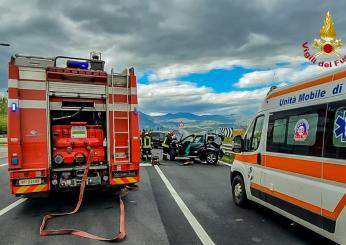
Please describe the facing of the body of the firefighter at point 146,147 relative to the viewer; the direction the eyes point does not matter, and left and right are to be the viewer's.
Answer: facing away from the viewer

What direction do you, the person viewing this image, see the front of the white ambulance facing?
facing away from the viewer and to the left of the viewer

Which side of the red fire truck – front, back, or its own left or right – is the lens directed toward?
back

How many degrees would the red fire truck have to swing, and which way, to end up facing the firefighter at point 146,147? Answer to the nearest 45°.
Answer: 0° — it already faces them

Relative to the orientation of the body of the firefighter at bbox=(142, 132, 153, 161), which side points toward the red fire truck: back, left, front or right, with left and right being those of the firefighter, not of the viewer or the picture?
back

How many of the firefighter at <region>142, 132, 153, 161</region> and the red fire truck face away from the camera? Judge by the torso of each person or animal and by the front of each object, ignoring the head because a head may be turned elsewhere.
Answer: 2

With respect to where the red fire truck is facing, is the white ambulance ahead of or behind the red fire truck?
behind
